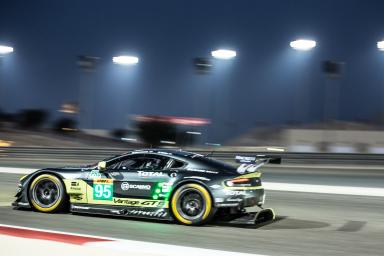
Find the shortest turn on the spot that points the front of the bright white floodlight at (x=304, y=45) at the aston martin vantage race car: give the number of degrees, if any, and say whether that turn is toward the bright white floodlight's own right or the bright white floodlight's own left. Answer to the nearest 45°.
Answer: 0° — it already faces it

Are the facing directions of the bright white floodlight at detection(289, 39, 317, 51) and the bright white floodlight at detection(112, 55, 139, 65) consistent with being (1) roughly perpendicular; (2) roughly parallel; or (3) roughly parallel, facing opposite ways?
roughly parallel

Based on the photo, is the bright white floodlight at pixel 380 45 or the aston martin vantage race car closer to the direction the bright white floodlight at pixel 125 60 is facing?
the aston martin vantage race car

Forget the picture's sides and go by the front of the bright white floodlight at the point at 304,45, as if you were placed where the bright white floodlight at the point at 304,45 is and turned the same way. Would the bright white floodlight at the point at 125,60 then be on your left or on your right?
on your right

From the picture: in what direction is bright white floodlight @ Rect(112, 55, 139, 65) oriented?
toward the camera

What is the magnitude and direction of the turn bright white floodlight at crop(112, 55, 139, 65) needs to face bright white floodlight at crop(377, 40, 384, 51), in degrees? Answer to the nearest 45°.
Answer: approximately 45° to its left

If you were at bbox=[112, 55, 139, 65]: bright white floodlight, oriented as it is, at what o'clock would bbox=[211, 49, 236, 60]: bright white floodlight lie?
bbox=[211, 49, 236, 60]: bright white floodlight is roughly at 10 o'clock from bbox=[112, 55, 139, 65]: bright white floodlight.

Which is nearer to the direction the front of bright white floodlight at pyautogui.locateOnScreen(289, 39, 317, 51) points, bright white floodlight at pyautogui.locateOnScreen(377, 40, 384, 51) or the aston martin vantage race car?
the aston martin vantage race car

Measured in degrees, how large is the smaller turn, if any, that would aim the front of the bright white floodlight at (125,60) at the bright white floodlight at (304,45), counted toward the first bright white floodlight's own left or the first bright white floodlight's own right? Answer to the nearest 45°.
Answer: approximately 45° to the first bright white floodlight's own left

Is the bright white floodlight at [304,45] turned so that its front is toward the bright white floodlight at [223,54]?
no

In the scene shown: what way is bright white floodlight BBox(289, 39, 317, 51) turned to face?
toward the camera

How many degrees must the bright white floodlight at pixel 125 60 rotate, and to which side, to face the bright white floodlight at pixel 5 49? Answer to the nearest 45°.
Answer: approximately 90° to its right

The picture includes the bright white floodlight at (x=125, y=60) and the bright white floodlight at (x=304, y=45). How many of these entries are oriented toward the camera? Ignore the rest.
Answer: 2

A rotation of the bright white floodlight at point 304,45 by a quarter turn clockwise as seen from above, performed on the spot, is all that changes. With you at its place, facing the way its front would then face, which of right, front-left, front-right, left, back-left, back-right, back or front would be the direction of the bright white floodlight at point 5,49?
front

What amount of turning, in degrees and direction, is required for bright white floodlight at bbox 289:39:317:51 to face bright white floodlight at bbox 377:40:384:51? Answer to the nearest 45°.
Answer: approximately 90° to its left

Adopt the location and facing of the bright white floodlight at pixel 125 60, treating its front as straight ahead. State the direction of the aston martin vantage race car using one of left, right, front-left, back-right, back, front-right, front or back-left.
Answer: front
